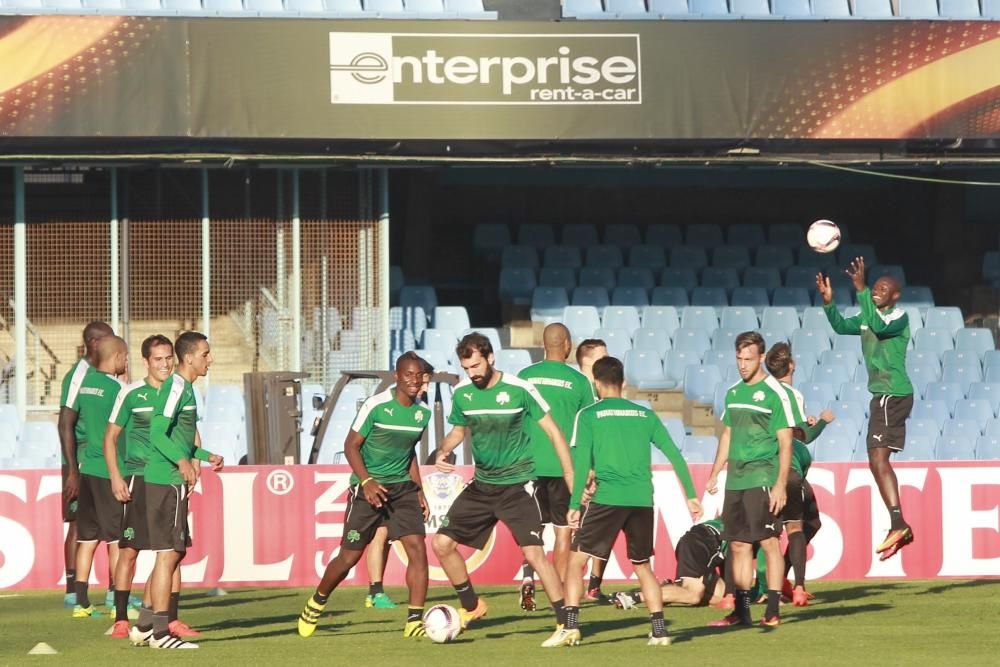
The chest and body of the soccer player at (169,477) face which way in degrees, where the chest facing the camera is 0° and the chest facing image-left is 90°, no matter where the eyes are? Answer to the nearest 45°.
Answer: approximately 270°

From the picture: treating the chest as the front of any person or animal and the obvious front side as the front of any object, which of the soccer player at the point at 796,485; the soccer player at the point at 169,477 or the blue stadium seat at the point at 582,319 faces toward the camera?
the blue stadium seat

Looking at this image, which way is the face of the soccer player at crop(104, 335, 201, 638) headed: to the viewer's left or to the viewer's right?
to the viewer's right

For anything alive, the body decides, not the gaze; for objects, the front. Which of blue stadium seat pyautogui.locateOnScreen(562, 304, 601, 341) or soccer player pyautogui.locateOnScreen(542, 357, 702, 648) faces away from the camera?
the soccer player

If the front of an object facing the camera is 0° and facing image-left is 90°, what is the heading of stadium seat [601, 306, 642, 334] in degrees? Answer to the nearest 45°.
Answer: approximately 0°

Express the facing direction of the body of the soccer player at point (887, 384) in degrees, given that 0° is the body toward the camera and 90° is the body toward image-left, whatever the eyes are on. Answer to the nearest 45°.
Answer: approximately 45°

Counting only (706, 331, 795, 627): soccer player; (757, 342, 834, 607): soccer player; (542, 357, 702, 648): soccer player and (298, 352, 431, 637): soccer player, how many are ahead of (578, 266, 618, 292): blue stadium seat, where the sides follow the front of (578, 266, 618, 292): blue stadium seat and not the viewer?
4

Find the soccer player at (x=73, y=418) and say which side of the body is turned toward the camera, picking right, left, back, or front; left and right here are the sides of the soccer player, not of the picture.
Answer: right
